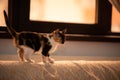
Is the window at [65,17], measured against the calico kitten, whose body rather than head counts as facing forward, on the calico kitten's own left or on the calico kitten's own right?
on the calico kitten's own left

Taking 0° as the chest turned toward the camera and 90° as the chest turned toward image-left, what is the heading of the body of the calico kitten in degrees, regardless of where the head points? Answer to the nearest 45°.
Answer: approximately 270°

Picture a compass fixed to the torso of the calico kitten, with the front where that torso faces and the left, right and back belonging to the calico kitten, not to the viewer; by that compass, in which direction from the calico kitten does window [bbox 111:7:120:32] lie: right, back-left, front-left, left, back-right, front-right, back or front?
front-left
